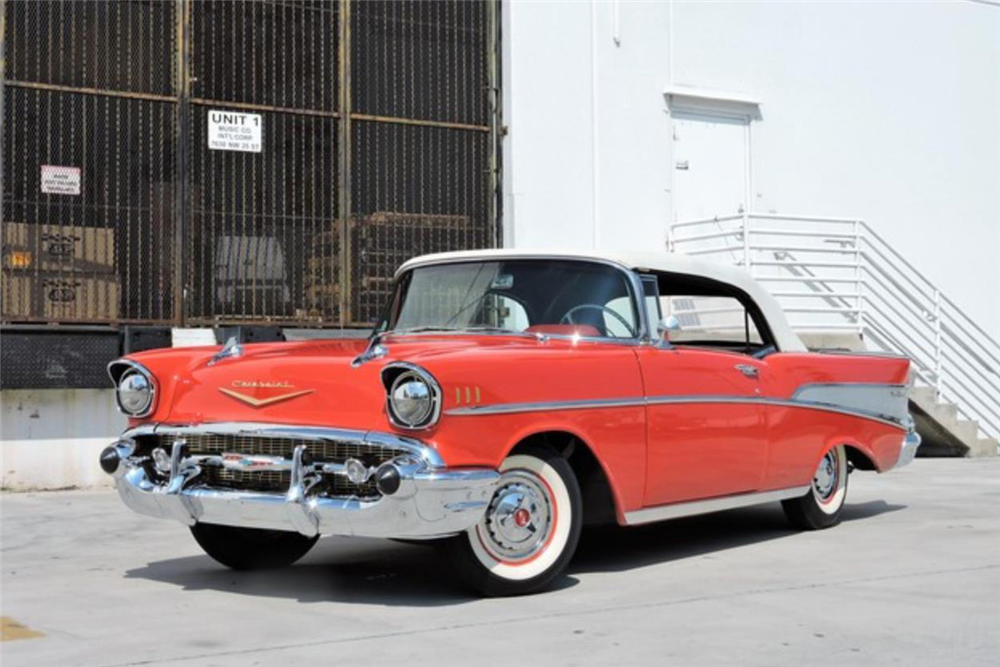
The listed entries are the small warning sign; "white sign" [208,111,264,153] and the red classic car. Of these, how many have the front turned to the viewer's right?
0

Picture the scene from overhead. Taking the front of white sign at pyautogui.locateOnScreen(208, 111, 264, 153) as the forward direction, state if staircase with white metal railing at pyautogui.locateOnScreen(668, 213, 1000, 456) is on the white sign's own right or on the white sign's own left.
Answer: on the white sign's own left

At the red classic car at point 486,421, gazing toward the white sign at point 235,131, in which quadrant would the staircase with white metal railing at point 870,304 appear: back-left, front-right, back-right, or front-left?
front-right

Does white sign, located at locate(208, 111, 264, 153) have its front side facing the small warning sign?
no

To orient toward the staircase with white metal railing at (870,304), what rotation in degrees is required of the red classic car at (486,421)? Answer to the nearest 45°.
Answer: approximately 180°

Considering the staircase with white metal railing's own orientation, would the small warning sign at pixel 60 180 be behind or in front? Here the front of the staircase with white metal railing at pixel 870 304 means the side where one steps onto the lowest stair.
behind

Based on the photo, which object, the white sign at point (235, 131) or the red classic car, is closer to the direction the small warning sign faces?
the red classic car

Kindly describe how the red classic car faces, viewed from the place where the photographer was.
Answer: facing the viewer and to the left of the viewer

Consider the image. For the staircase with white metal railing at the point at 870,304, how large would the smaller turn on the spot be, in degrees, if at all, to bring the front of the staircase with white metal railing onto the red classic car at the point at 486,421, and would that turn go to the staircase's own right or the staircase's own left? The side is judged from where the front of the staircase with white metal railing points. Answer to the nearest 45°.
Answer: approximately 90° to the staircase's own right

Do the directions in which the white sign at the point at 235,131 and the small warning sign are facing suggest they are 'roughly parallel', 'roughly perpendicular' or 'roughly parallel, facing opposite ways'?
roughly parallel

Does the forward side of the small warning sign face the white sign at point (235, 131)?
no

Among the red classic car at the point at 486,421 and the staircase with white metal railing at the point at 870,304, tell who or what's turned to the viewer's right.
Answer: the staircase with white metal railing

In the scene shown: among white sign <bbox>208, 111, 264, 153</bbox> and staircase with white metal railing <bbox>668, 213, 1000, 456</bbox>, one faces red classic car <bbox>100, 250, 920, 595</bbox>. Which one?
the white sign

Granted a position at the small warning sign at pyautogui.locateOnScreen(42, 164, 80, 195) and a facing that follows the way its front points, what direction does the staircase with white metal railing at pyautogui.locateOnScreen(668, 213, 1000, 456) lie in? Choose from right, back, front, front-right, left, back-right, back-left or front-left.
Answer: left

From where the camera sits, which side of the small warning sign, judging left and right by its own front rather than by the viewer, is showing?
front

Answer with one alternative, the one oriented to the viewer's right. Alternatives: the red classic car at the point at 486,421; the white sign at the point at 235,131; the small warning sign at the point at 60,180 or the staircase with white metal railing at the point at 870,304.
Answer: the staircase with white metal railing

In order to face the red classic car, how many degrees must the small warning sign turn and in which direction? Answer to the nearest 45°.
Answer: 0° — it already faces it

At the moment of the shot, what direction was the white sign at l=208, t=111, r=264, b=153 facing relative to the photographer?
facing the viewer

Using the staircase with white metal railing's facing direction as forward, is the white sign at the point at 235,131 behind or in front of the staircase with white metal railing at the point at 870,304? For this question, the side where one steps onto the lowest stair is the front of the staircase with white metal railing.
behind
